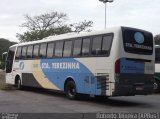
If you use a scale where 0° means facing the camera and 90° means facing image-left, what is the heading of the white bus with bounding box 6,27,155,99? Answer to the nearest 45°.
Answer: approximately 135°
